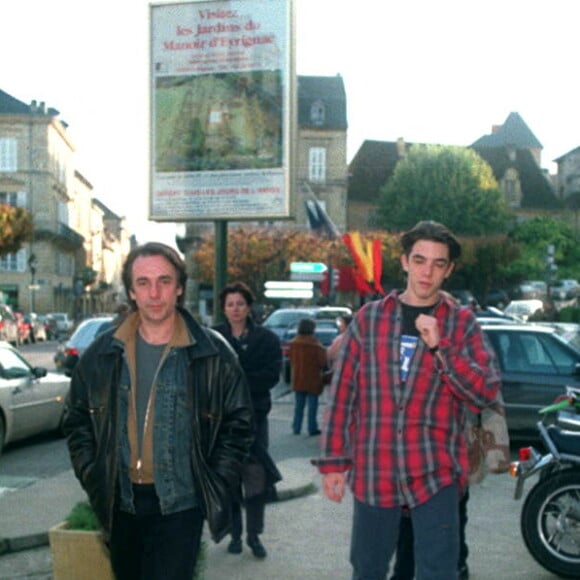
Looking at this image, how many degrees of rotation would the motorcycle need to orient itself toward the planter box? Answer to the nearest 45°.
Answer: approximately 135° to its right

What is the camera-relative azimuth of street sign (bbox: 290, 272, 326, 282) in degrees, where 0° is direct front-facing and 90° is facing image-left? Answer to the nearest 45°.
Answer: approximately 0°

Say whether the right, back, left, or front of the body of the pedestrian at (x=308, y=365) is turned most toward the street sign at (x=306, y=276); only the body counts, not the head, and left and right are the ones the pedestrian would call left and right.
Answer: front

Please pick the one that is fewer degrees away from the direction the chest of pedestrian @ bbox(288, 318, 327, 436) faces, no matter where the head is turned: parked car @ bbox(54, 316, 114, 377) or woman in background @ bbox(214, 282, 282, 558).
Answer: the parked car

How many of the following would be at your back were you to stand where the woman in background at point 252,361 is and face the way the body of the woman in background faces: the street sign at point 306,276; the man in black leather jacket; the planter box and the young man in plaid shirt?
1

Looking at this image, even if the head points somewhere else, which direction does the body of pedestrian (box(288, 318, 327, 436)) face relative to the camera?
away from the camera

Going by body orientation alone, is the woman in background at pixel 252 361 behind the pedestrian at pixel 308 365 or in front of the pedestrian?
behind

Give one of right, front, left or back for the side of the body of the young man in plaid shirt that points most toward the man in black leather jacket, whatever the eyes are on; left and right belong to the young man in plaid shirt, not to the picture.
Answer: right

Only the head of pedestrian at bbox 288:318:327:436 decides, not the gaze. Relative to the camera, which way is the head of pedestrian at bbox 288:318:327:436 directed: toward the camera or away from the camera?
away from the camera

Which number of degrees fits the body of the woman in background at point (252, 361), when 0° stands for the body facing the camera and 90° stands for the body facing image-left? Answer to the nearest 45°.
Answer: approximately 0°

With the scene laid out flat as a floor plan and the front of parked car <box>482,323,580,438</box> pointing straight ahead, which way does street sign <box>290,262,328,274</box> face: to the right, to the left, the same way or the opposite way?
to the right

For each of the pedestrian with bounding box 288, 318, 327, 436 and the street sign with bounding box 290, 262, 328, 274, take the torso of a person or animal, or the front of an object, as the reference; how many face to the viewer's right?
0

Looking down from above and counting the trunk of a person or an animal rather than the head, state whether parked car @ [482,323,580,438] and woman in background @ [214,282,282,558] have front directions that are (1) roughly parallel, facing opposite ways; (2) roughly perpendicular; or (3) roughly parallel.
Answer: roughly perpendicular
